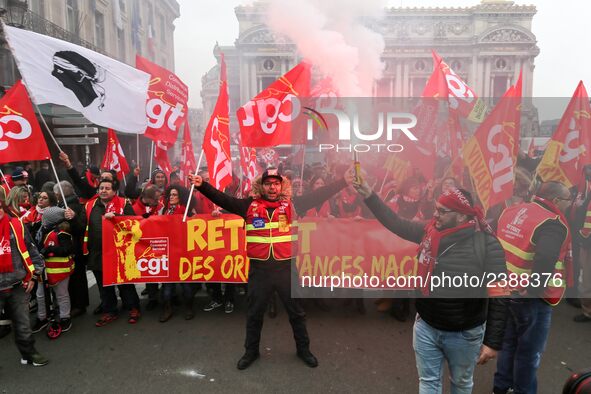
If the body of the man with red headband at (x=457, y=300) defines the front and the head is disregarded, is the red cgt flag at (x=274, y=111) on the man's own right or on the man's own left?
on the man's own right

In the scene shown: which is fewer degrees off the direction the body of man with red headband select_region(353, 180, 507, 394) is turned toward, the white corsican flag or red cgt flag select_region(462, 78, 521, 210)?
the white corsican flag

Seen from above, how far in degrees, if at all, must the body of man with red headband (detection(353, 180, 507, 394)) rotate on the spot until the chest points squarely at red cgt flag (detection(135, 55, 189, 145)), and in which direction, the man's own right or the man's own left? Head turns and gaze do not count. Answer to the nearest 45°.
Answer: approximately 90° to the man's own right

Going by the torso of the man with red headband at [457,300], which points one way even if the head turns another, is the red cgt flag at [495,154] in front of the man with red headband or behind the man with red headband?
behind

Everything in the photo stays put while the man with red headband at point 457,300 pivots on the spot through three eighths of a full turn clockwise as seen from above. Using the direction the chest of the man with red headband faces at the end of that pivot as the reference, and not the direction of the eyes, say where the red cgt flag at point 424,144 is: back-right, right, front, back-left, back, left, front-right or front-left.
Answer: front

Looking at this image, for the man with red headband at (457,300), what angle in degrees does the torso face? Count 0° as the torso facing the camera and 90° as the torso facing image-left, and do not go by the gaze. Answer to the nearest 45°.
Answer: approximately 45°

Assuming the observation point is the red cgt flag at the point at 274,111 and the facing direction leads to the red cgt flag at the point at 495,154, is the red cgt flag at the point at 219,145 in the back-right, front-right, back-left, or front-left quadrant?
back-right

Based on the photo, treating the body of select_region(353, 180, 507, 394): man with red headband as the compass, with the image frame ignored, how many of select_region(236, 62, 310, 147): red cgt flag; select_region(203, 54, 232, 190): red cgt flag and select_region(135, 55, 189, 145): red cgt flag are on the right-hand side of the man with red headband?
3

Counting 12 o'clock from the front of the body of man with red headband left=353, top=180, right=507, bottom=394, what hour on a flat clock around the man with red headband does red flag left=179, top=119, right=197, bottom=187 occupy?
The red flag is roughly at 3 o'clock from the man with red headband.
